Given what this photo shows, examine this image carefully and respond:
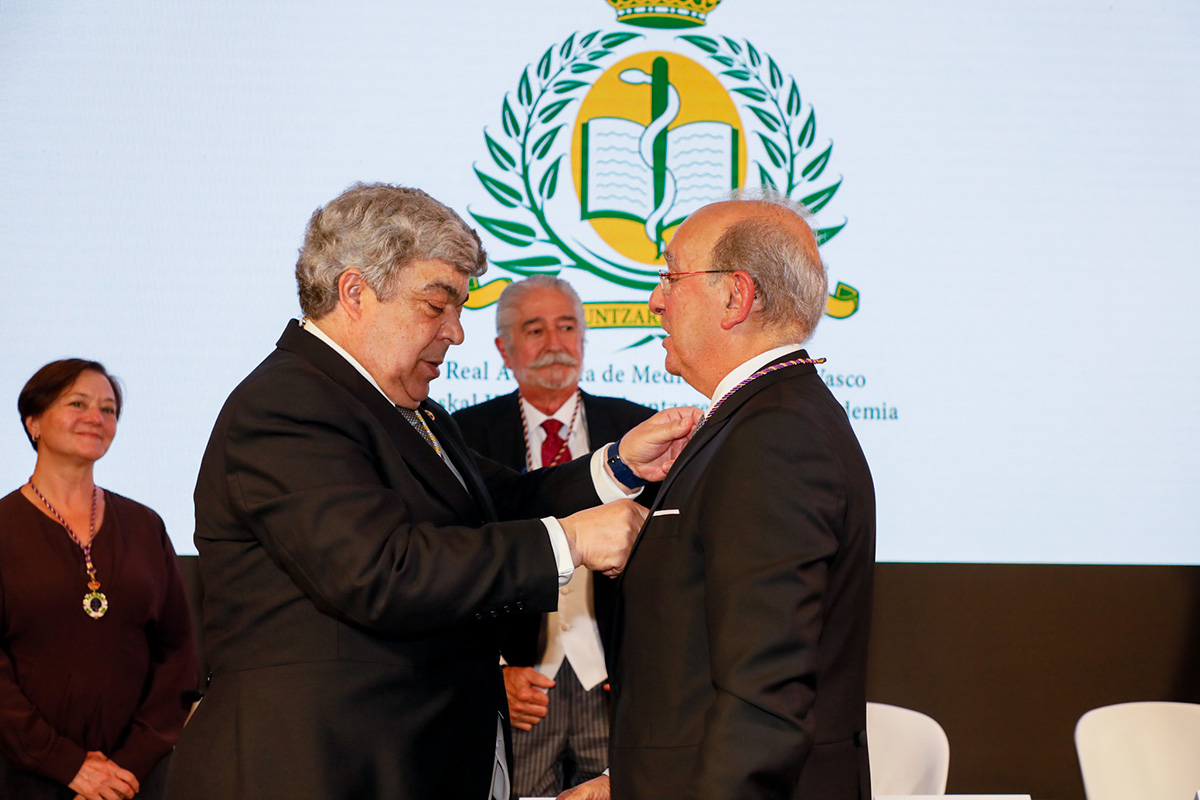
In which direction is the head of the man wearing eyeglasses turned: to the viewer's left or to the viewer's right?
to the viewer's left

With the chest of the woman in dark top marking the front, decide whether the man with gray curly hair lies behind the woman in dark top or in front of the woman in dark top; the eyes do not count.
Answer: in front

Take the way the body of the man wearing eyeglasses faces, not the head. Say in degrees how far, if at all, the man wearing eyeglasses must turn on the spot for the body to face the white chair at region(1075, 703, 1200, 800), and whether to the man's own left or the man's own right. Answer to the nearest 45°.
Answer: approximately 135° to the man's own right

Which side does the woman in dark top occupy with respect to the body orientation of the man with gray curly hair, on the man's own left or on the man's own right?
on the man's own left

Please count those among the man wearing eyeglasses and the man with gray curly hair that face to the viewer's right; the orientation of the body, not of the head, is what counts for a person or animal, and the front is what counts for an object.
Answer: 1

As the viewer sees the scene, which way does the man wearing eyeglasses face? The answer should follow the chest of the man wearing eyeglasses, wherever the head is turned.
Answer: to the viewer's left

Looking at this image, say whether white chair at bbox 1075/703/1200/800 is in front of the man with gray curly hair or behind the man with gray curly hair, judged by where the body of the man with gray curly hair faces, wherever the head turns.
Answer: in front

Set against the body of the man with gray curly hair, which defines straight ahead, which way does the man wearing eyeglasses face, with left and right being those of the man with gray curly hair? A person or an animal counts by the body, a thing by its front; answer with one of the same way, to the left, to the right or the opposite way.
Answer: the opposite way

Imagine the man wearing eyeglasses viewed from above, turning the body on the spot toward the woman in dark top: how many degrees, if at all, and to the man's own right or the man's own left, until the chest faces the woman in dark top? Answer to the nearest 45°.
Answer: approximately 45° to the man's own right

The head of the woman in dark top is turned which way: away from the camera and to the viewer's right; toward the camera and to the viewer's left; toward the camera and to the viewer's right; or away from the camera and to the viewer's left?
toward the camera and to the viewer's right

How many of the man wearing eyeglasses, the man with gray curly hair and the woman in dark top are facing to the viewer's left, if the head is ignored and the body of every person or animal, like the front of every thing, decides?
1

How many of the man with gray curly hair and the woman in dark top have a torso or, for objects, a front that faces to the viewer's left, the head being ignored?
0

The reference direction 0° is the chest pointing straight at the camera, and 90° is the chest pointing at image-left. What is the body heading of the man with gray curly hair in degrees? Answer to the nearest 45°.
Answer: approximately 270°
